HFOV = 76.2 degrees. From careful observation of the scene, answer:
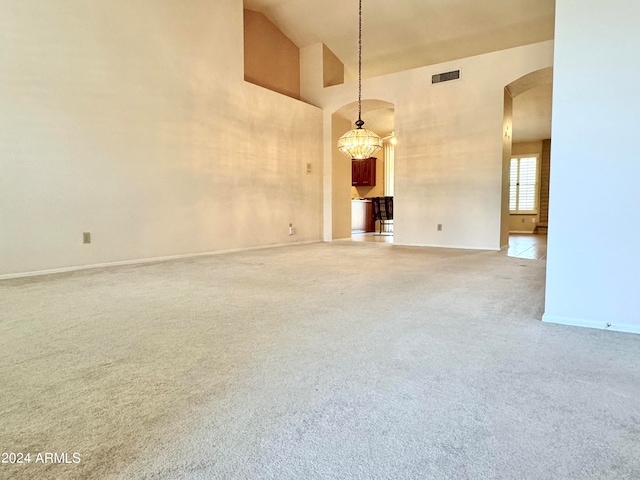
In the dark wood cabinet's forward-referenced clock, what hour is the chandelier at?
The chandelier is roughly at 12 o'clock from the dark wood cabinet.

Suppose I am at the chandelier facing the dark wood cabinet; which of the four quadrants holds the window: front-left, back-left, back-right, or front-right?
front-right

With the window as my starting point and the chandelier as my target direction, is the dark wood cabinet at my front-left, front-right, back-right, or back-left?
front-right

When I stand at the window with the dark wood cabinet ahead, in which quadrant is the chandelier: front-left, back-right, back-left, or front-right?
front-left

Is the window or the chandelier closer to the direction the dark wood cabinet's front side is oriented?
the chandelier

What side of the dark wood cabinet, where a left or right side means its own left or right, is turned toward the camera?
front

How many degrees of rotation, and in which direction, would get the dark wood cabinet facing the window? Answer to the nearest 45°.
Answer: approximately 90° to its left
